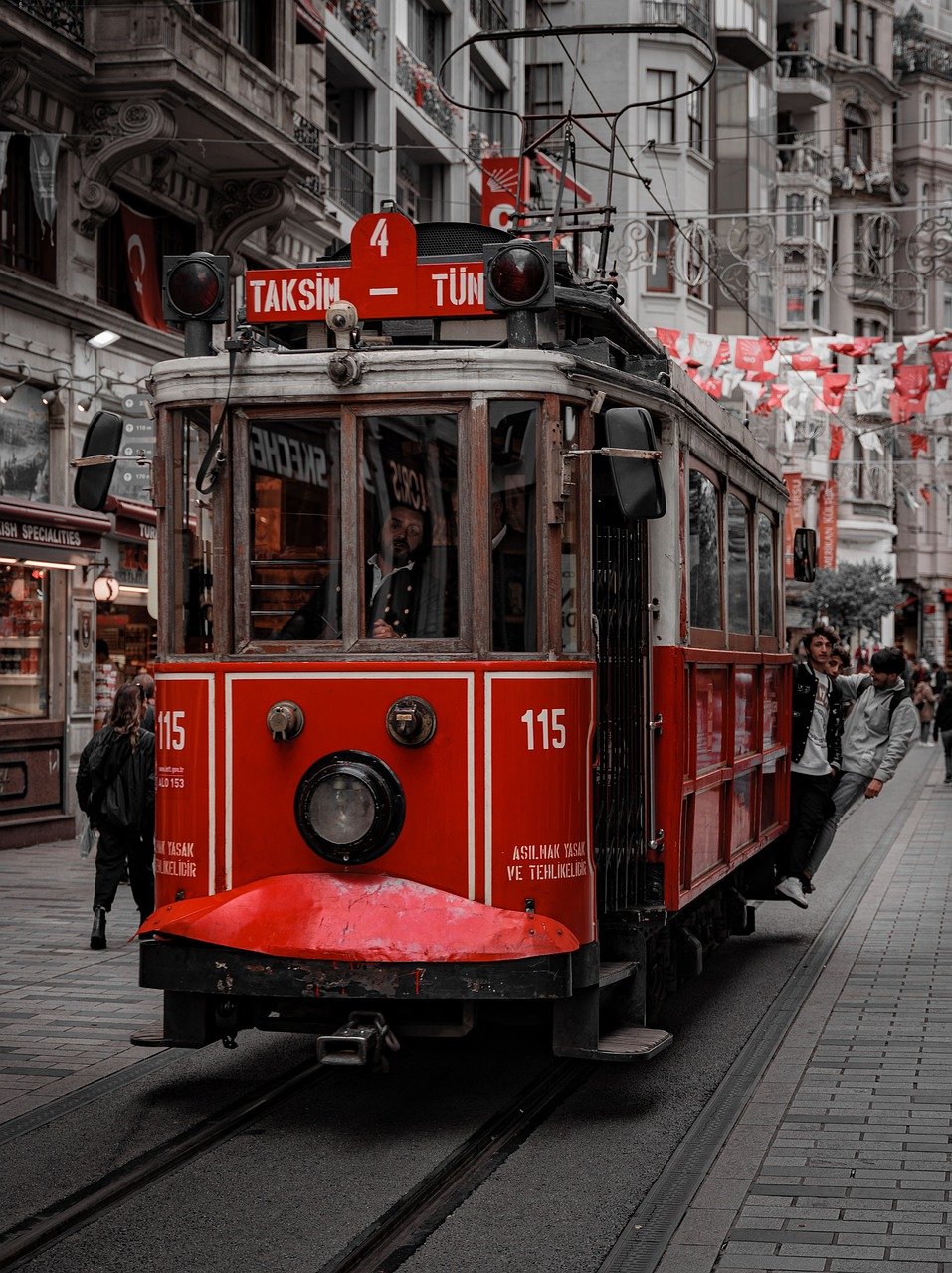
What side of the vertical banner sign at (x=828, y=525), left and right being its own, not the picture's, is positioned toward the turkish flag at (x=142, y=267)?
front

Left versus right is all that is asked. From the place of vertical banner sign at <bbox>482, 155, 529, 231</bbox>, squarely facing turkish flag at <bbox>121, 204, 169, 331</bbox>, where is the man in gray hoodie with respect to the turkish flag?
left

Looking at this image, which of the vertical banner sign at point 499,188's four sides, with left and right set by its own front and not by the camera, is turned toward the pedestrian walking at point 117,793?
front

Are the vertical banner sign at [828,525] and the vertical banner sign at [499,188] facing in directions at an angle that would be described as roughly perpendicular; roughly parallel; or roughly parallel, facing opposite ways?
roughly parallel

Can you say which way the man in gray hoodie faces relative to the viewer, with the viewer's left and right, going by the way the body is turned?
facing the viewer and to the left of the viewer

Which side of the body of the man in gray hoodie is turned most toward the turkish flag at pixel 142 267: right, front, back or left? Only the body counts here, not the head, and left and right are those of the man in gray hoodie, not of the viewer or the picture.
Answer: right

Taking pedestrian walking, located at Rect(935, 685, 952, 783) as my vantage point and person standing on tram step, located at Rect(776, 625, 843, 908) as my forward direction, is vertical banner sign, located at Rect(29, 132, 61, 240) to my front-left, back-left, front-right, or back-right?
front-right

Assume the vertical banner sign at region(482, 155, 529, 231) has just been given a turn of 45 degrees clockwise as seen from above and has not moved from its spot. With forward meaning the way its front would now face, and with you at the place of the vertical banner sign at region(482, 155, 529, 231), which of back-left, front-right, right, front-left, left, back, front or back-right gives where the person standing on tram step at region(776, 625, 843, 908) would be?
front-left

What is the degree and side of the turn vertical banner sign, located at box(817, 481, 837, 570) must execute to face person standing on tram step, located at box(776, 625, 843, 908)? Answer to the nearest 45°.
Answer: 0° — it already faces them

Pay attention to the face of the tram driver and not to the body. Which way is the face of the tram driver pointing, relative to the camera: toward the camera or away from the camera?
toward the camera

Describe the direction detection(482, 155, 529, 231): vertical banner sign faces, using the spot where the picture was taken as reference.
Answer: facing the viewer

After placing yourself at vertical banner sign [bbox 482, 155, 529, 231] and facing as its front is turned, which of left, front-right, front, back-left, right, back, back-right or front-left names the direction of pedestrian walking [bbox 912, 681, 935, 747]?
back-left

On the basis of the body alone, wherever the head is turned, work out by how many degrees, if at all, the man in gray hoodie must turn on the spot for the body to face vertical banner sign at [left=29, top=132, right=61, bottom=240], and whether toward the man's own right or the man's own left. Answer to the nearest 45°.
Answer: approximately 45° to the man's own right

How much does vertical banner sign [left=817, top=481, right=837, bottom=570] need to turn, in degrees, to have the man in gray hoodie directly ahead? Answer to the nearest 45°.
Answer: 0° — it already faces them

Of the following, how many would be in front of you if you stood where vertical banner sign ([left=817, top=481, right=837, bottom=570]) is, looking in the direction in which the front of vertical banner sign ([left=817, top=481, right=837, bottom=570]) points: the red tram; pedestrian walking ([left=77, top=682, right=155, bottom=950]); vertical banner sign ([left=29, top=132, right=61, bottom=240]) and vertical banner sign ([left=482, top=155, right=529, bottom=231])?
4

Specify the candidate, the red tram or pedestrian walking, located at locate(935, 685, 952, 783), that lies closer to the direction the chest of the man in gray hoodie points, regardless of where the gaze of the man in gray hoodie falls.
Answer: the red tram
